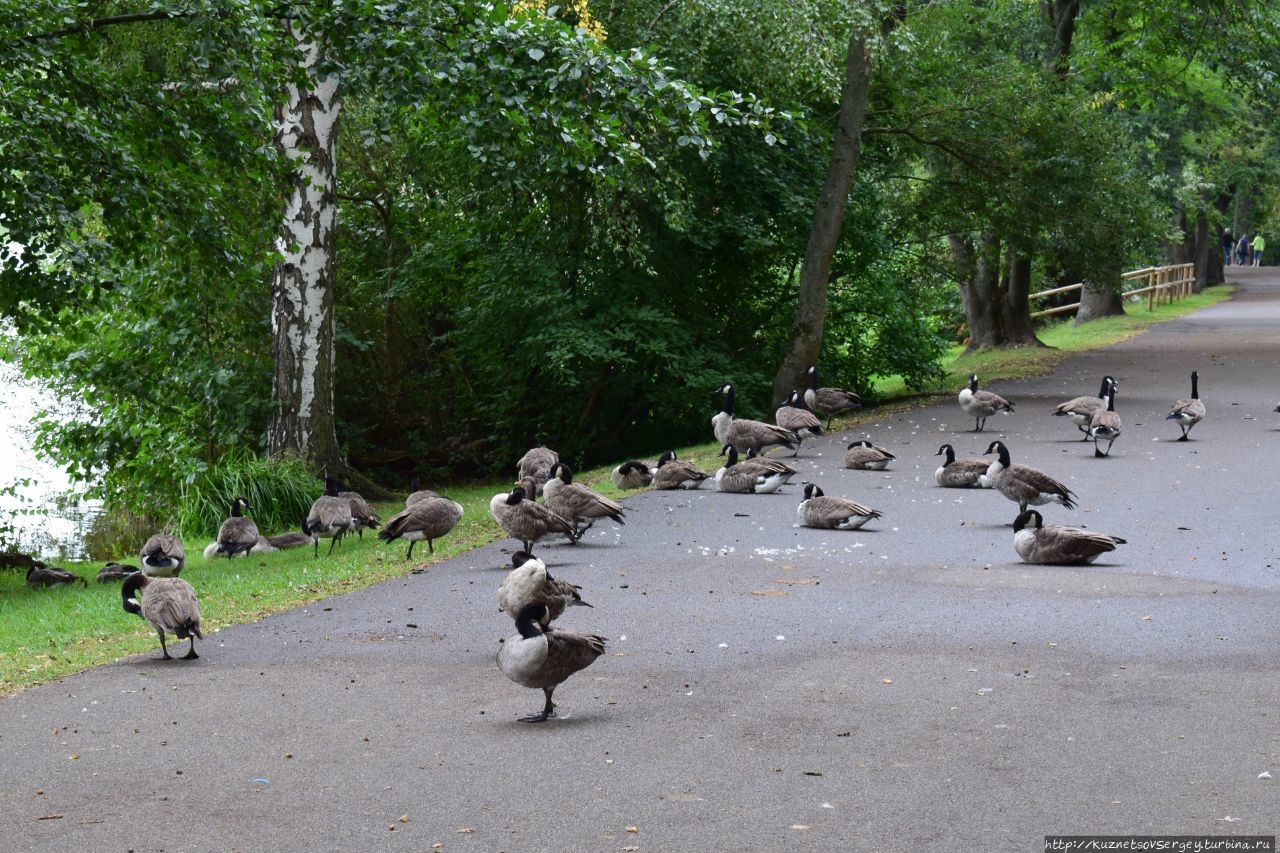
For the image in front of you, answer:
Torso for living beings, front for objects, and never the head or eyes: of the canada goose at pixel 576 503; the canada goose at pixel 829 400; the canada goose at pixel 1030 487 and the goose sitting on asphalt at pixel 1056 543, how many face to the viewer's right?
0

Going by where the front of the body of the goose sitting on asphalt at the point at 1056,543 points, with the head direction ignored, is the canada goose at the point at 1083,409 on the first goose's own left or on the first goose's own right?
on the first goose's own right

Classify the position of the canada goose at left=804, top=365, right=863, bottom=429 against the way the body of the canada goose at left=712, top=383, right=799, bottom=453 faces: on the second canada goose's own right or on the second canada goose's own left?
on the second canada goose's own right

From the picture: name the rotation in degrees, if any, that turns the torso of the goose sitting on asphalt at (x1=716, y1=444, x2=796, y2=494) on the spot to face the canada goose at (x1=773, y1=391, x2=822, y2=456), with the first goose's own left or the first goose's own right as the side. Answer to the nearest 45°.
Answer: approximately 90° to the first goose's own right

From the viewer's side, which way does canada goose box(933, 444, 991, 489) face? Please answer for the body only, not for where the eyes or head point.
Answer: to the viewer's left

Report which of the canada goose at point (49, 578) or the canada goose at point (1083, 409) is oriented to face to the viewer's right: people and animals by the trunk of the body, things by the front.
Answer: the canada goose at point (1083, 409)

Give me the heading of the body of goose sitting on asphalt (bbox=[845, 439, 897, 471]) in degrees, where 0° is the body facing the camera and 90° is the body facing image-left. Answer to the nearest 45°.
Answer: approximately 90°

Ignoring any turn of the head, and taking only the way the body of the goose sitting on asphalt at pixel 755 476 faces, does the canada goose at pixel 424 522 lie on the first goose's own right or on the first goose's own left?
on the first goose's own left

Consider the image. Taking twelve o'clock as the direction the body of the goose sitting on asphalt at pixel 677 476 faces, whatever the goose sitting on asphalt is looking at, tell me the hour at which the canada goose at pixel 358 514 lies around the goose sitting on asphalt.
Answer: The canada goose is roughly at 11 o'clock from the goose sitting on asphalt.

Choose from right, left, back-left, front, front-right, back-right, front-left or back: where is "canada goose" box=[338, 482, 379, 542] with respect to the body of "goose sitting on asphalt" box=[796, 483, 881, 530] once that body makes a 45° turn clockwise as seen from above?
front-left

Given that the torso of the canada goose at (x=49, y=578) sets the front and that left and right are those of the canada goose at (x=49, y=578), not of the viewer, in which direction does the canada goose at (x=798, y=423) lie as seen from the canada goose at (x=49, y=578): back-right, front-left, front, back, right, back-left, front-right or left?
back

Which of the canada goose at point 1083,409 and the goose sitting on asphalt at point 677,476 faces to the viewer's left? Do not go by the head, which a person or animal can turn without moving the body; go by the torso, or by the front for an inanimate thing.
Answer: the goose sitting on asphalt

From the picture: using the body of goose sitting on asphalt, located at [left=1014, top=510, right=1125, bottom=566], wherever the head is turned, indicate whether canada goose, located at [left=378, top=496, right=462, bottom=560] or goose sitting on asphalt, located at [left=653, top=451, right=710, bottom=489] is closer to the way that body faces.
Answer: the canada goose

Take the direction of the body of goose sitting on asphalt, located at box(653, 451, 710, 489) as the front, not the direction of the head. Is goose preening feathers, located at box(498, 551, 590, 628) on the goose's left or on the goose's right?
on the goose's left
